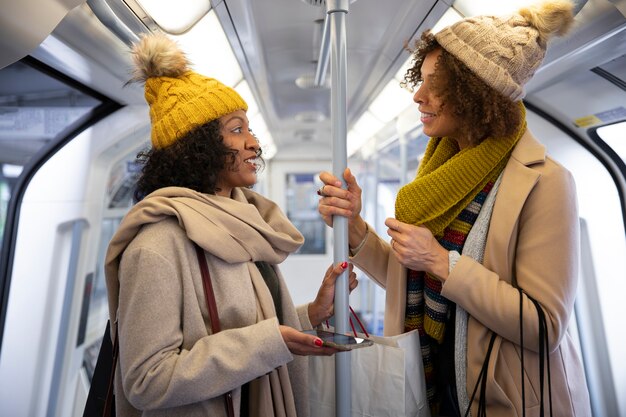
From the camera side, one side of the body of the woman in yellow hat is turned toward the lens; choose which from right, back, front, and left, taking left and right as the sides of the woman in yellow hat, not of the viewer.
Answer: right

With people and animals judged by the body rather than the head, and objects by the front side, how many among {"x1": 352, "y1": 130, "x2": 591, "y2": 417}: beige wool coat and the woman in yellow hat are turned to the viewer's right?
1

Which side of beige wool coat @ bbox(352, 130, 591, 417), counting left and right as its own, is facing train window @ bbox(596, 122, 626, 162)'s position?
back

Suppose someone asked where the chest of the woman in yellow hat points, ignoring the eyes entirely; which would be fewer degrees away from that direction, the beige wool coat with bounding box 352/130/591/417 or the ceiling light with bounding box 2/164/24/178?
the beige wool coat

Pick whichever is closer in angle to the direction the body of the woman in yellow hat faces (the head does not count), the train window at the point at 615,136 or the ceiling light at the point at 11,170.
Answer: the train window

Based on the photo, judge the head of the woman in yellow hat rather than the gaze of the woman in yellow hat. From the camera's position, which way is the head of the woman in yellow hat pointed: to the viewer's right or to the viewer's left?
to the viewer's right

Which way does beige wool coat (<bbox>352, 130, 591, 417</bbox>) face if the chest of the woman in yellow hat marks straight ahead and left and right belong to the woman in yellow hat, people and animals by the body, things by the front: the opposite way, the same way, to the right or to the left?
the opposite way

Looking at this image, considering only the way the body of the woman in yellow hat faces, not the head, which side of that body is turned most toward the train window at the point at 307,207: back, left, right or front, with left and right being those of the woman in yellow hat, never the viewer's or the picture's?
left

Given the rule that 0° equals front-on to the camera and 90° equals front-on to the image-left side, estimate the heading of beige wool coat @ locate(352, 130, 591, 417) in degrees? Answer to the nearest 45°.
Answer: approximately 45°

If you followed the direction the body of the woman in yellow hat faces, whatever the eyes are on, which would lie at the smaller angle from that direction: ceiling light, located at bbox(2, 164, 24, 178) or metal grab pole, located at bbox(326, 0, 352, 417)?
the metal grab pole

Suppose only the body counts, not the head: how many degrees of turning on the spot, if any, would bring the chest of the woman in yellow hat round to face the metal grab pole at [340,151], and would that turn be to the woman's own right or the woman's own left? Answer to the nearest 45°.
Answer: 0° — they already face it

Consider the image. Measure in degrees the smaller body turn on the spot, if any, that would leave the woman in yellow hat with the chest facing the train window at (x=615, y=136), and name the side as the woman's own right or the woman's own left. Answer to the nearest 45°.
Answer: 0° — they already face it

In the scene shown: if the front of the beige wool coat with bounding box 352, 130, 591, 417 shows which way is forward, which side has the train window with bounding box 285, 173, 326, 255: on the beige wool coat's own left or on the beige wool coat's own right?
on the beige wool coat's own right
